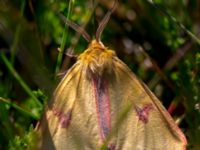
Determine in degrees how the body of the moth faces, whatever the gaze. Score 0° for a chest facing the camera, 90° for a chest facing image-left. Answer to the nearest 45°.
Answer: approximately 180°
